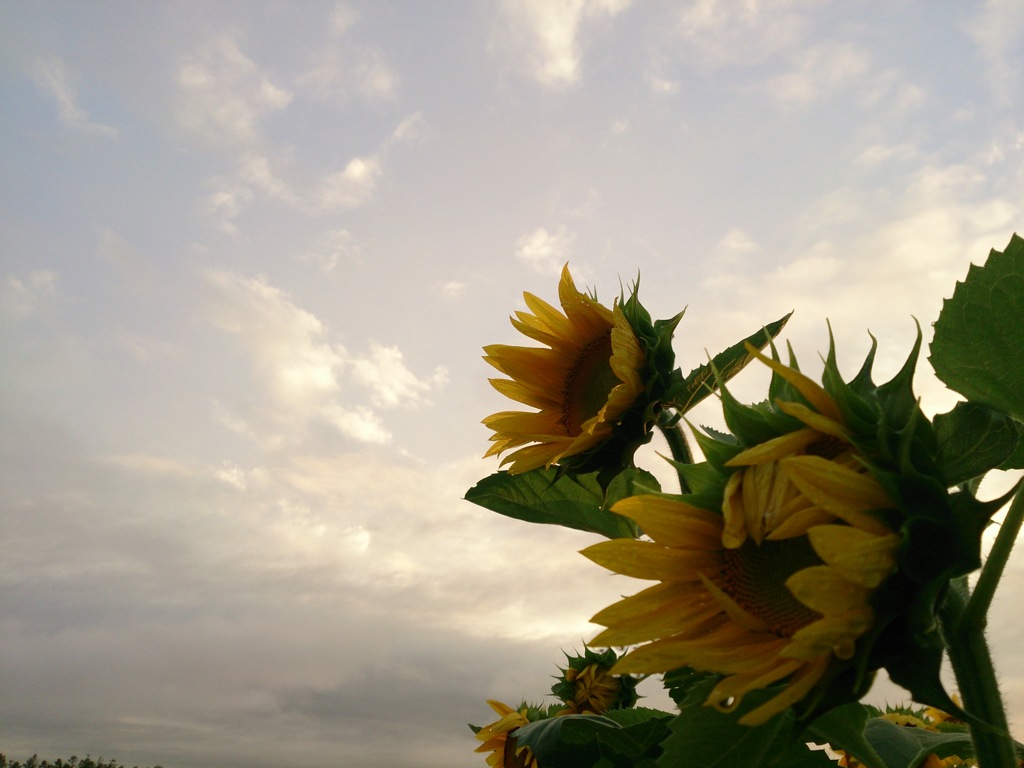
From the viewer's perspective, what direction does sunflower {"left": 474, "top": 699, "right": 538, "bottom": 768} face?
to the viewer's left

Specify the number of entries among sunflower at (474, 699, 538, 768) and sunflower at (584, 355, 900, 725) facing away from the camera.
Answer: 0

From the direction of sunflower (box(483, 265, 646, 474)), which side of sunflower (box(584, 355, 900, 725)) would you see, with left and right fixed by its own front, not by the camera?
right

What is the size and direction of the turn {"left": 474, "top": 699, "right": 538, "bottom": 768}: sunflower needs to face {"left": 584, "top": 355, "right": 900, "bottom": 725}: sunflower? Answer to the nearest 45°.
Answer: approximately 90° to its left

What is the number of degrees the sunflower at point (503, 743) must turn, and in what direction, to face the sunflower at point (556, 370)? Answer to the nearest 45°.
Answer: approximately 90° to its left

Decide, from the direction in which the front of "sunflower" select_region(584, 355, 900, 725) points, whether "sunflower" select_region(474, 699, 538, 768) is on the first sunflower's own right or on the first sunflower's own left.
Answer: on the first sunflower's own right

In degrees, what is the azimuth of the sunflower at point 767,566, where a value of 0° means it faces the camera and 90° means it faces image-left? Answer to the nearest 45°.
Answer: approximately 45°
